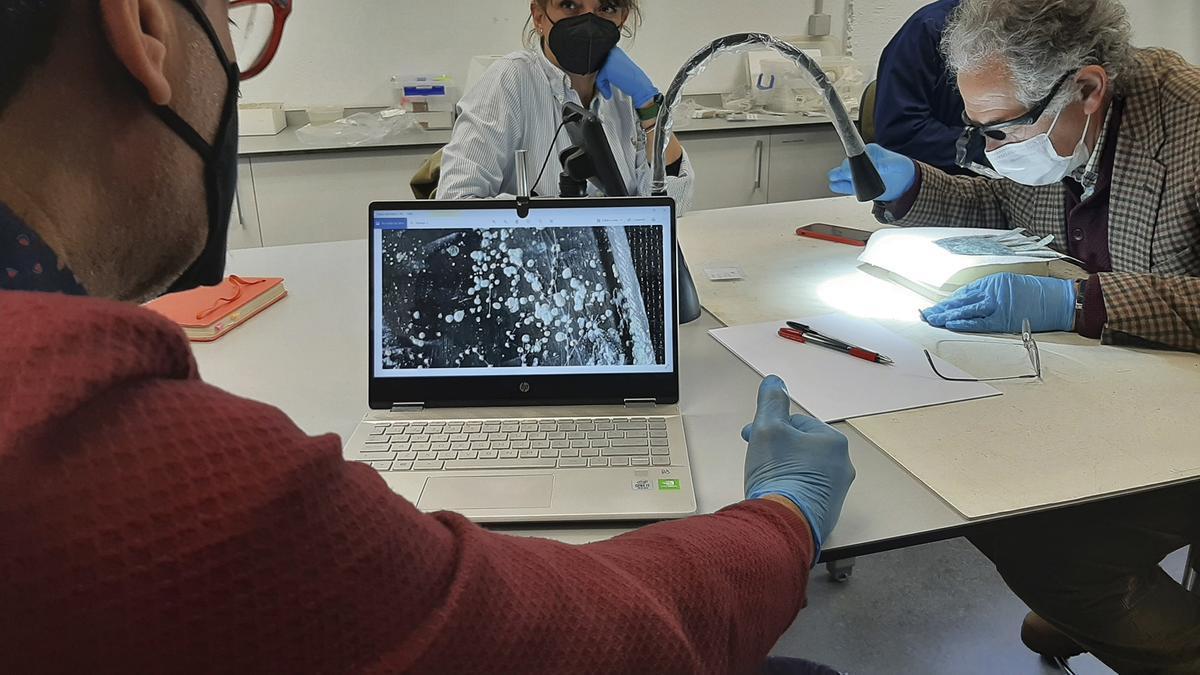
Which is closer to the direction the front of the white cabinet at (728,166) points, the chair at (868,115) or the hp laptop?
the hp laptop

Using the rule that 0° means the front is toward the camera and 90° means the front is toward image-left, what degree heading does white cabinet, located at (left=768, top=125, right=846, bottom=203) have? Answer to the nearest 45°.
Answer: approximately 0°

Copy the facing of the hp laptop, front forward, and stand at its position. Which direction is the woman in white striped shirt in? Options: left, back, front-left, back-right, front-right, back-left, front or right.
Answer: back

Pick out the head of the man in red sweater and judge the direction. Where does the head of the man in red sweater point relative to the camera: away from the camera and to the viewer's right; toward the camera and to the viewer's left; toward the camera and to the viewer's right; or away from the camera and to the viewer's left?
away from the camera and to the viewer's right

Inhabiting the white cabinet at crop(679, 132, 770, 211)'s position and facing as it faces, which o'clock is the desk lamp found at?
The desk lamp is roughly at 12 o'clock from the white cabinet.

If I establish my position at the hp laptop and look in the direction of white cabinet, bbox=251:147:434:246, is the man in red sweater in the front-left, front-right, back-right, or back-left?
back-left

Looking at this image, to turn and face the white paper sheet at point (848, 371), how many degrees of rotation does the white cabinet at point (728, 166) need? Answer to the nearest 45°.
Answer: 0° — it already faces it

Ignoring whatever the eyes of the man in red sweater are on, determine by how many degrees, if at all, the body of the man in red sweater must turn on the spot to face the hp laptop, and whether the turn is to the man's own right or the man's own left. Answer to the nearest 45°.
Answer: approximately 45° to the man's own left
